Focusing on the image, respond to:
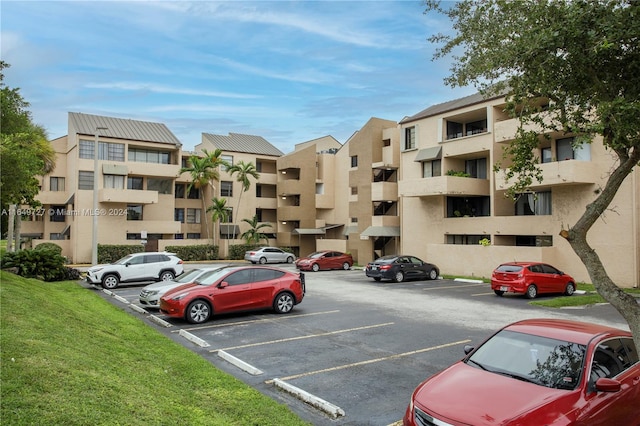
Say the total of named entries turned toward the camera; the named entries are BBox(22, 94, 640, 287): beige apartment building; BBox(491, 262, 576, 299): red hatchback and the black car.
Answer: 1

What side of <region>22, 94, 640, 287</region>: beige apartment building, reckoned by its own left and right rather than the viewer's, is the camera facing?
front

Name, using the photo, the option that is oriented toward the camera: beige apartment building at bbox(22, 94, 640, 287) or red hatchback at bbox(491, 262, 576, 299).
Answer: the beige apartment building

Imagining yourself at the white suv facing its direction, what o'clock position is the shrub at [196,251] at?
The shrub is roughly at 5 o'clock from the white suv.

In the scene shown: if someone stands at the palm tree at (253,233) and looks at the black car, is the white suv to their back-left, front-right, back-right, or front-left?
front-right

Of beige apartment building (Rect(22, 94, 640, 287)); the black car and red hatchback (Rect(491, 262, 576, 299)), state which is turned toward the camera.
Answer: the beige apartment building

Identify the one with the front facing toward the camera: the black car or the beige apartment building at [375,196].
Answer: the beige apartment building

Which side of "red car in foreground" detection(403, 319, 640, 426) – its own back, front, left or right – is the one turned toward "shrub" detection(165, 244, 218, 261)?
right

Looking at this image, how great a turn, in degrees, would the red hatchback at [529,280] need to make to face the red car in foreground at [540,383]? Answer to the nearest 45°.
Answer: approximately 135° to its right

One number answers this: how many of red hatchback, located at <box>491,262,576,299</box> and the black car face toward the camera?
0

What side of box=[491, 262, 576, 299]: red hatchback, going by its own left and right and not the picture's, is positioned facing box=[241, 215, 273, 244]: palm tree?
left

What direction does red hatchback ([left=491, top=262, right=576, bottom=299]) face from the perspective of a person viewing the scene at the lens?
facing away from the viewer and to the right of the viewer
